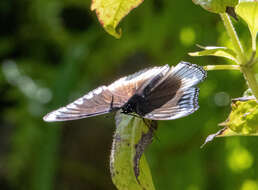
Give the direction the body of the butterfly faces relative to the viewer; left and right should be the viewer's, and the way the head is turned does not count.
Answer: facing the viewer and to the left of the viewer
